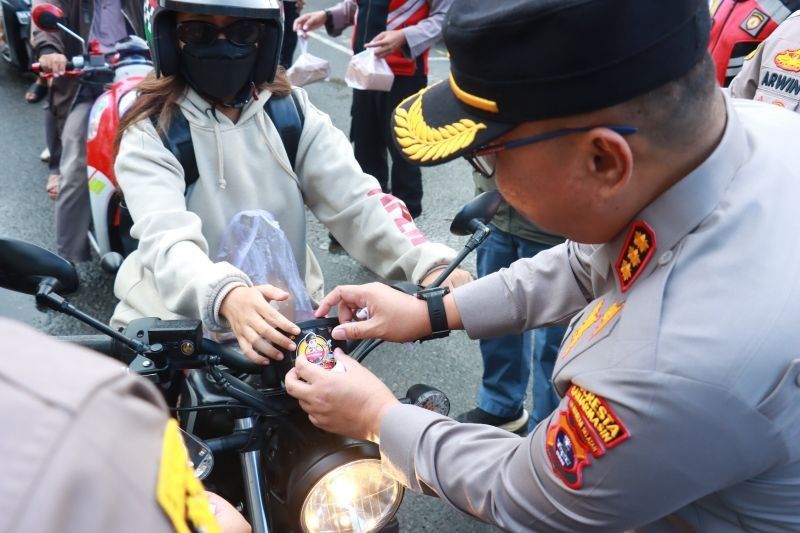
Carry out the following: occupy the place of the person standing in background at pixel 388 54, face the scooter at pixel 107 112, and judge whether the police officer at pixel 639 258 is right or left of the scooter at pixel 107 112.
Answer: left

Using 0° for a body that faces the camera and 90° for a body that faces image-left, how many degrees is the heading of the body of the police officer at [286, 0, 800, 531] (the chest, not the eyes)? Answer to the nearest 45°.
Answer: approximately 90°

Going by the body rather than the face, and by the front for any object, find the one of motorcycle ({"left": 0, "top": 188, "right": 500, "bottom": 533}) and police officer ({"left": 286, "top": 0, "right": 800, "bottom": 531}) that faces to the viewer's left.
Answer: the police officer

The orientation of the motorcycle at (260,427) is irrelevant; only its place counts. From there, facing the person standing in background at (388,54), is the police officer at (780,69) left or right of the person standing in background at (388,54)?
right

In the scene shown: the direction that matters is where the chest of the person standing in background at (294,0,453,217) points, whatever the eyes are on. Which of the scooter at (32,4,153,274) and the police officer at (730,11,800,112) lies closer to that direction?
the scooter

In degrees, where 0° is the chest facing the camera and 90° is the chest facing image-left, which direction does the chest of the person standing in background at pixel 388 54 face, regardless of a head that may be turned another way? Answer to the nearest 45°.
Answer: approximately 45°
